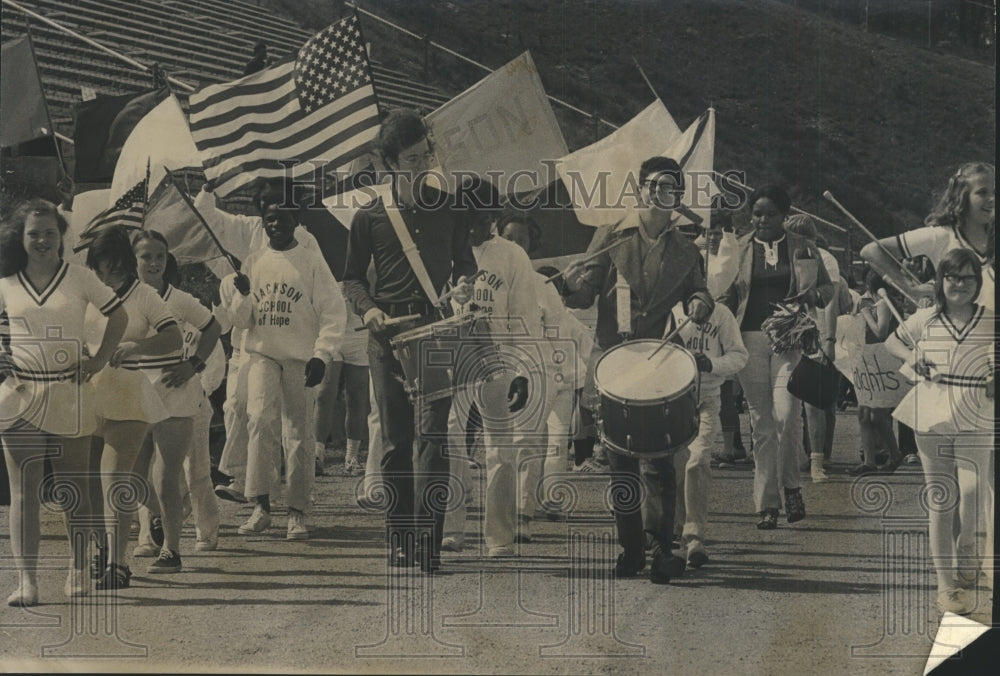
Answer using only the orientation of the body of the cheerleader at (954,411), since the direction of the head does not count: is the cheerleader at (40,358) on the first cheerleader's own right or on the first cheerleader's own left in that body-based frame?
on the first cheerleader's own right

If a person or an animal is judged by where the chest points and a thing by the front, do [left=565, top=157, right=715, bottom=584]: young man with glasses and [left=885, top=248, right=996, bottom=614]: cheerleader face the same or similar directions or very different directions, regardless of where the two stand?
same or similar directions

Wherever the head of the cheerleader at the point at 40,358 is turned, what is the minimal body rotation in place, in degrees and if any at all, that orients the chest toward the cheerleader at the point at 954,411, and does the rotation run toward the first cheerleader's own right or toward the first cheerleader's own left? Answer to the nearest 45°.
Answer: approximately 90° to the first cheerleader's own left

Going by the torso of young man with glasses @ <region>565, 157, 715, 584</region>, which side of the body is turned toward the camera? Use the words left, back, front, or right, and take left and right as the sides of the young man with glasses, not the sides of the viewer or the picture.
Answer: front

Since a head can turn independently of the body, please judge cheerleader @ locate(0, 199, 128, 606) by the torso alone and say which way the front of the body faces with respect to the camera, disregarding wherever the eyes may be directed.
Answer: toward the camera

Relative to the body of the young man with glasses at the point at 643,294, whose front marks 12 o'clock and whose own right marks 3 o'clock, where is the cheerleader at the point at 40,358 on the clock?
The cheerleader is roughly at 3 o'clock from the young man with glasses.

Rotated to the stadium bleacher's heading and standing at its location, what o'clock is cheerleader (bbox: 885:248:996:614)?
The cheerleader is roughly at 11 o'clock from the stadium bleacher.

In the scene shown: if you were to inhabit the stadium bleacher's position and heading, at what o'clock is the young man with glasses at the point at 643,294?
The young man with glasses is roughly at 11 o'clock from the stadium bleacher.

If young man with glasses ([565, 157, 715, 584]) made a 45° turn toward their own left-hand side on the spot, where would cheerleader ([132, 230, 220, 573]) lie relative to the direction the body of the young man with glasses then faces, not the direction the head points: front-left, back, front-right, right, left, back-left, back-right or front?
back-right

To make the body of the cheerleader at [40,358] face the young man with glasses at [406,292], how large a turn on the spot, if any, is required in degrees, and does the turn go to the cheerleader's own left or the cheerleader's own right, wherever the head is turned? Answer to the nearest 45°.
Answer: approximately 90° to the cheerleader's own left

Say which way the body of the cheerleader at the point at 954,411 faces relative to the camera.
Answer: toward the camera
